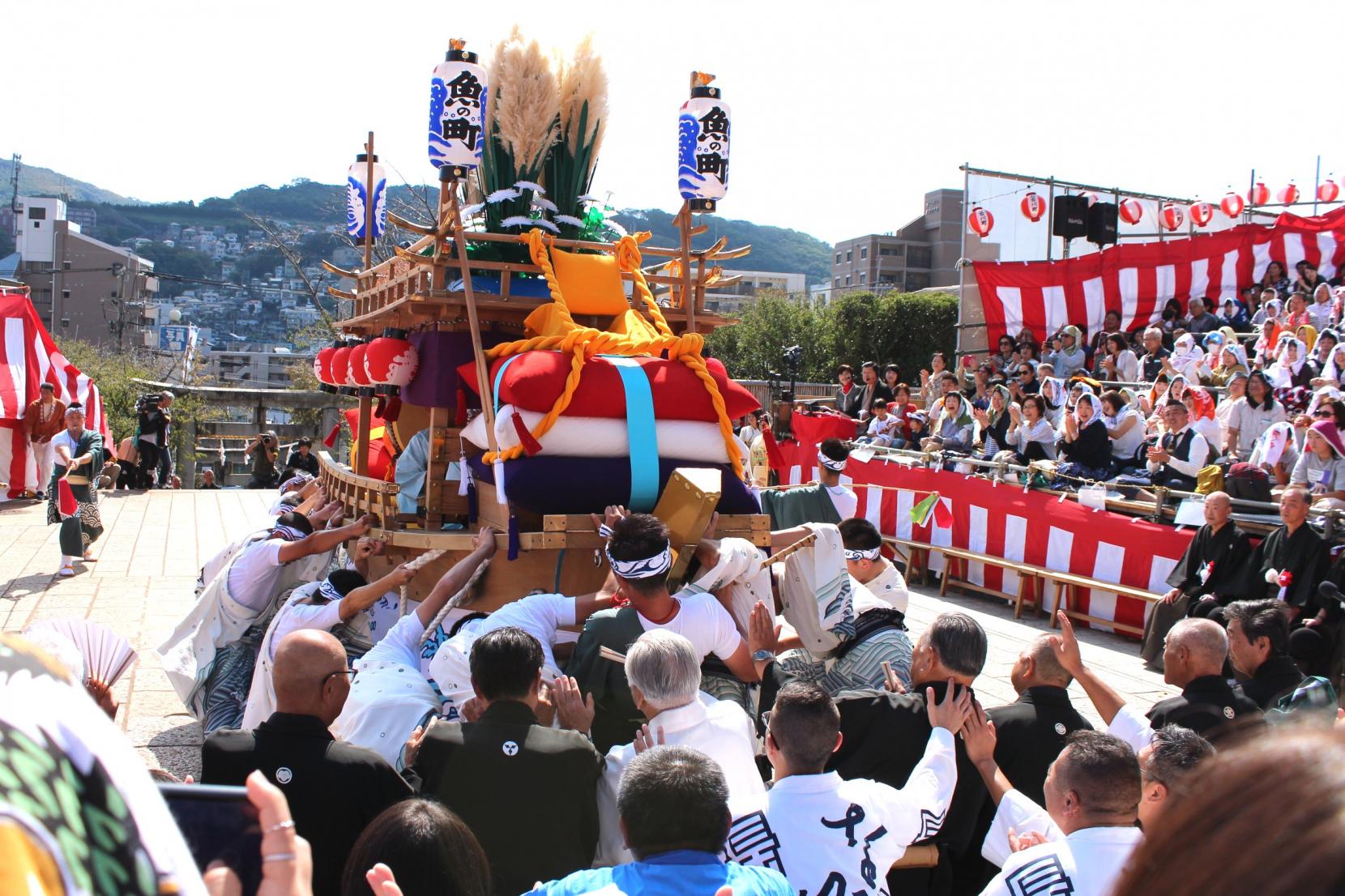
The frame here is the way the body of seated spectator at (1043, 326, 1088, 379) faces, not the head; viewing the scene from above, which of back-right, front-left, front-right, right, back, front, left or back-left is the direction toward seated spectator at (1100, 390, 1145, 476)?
front-left

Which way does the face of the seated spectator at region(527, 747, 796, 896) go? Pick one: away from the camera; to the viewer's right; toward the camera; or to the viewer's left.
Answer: away from the camera

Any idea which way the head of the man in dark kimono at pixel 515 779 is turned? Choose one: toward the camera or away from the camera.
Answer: away from the camera

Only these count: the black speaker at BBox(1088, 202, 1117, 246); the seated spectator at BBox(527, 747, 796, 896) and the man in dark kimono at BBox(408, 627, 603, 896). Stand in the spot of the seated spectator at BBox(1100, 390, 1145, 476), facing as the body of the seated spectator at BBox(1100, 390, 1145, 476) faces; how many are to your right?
1

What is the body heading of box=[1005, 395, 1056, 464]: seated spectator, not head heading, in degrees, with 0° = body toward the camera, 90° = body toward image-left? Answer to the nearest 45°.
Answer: approximately 45°

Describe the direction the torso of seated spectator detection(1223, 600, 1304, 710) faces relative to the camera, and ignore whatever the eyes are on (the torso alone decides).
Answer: to the viewer's left

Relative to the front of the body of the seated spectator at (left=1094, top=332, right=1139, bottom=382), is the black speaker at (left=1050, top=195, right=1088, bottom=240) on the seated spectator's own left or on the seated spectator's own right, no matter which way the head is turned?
on the seated spectator's own right

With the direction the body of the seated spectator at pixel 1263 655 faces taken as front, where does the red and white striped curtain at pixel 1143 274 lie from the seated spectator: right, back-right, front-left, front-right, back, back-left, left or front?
right

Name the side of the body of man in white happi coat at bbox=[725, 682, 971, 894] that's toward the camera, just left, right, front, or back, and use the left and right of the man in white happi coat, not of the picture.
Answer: back

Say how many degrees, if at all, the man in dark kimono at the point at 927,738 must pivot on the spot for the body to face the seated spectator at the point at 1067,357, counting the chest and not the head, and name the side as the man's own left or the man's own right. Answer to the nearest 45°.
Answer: approximately 45° to the man's own right

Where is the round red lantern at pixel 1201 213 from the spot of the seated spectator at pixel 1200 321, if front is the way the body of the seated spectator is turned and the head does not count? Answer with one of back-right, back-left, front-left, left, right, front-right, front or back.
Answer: back-right

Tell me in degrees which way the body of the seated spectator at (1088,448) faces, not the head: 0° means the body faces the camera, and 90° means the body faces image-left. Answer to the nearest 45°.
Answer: approximately 45°

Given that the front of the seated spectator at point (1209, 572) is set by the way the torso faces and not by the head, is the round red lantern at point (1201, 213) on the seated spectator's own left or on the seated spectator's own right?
on the seated spectator's own right

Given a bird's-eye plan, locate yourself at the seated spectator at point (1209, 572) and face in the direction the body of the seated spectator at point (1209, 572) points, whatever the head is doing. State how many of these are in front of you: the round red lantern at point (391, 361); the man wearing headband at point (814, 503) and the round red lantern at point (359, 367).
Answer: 3
